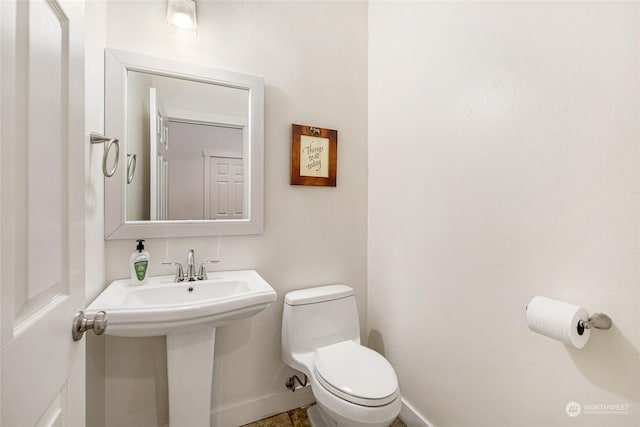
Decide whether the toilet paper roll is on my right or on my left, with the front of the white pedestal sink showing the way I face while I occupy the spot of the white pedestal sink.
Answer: on my left

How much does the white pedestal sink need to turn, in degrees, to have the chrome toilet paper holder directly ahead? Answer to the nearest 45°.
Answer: approximately 45° to its left

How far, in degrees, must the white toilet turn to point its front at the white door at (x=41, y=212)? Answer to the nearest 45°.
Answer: approximately 90° to its right

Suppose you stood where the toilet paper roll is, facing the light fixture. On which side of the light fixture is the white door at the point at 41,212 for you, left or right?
left

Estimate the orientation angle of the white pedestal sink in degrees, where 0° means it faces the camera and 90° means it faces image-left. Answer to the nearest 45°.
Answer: approximately 0°

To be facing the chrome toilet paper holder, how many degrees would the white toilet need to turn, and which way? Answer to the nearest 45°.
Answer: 0° — it already faces it

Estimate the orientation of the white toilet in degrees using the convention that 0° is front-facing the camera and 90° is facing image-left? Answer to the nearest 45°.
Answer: approximately 315°
